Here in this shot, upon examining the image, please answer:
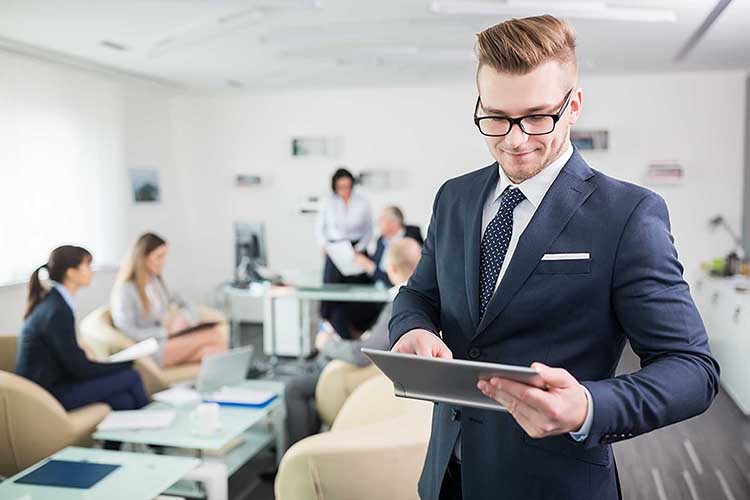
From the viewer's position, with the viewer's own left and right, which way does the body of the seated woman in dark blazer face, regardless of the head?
facing to the right of the viewer

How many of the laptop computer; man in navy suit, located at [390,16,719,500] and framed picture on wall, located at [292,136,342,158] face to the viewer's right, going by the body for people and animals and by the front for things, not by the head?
0

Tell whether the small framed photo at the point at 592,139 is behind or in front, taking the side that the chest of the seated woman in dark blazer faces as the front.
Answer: in front

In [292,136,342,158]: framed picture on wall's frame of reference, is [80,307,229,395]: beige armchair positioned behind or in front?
in front

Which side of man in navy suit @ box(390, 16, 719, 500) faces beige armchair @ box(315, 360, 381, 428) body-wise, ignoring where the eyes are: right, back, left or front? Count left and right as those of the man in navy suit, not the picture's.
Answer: right

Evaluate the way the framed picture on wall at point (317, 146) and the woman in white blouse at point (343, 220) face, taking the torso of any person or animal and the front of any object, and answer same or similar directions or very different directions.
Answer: same or similar directions

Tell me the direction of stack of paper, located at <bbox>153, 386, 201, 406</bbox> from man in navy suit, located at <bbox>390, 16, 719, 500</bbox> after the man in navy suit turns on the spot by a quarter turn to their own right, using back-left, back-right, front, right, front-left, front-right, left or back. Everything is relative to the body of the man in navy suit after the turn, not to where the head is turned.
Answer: front

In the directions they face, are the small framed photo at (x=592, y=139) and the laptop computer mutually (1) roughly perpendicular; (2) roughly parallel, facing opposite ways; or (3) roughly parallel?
roughly perpendicular

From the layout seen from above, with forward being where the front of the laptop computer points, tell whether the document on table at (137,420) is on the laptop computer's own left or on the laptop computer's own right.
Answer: on the laptop computer's own left

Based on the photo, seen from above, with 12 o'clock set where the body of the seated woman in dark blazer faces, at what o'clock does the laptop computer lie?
The laptop computer is roughly at 12 o'clock from the seated woman in dark blazer.

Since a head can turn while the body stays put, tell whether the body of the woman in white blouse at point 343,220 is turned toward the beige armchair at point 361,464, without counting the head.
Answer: yes

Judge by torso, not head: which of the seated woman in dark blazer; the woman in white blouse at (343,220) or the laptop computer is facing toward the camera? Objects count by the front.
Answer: the woman in white blouse

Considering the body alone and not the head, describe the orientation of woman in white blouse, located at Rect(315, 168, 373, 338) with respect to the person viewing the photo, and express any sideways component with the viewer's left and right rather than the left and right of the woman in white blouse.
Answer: facing the viewer

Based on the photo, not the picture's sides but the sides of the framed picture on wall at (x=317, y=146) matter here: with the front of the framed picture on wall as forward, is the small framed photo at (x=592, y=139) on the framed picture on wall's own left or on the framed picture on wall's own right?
on the framed picture on wall's own left

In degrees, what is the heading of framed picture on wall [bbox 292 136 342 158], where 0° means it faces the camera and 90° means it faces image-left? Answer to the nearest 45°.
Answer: approximately 0°

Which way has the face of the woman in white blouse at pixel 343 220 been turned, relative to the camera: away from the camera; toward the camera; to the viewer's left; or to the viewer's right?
toward the camera
